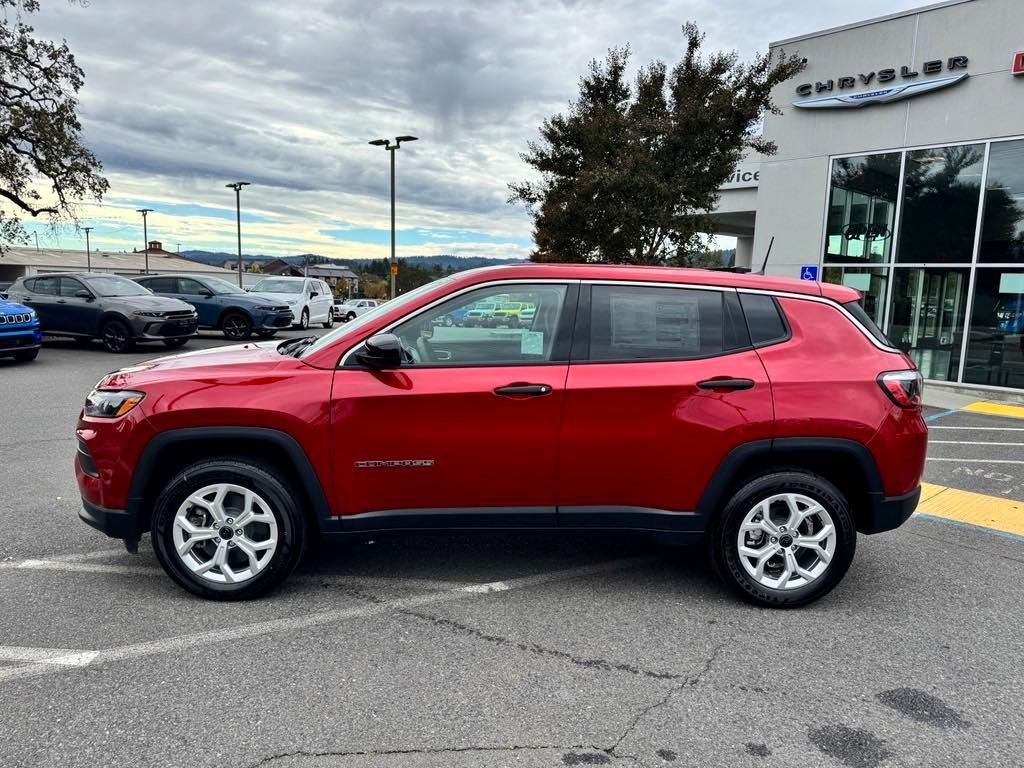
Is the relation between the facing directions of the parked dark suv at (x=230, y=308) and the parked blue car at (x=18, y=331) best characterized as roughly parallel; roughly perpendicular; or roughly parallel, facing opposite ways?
roughly parallel

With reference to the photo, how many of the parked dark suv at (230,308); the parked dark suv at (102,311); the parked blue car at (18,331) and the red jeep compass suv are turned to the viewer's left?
1

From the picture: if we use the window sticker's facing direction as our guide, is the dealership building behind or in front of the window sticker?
behind

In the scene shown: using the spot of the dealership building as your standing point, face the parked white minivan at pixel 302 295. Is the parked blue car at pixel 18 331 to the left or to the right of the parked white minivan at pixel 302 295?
left

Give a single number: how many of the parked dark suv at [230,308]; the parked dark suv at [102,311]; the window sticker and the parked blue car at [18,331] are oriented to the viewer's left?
0

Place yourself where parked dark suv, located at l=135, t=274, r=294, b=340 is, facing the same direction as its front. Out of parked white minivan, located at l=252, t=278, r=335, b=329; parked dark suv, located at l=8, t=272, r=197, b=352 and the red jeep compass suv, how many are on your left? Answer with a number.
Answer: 1

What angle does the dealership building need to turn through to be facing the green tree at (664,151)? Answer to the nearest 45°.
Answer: approximately 45° to its right

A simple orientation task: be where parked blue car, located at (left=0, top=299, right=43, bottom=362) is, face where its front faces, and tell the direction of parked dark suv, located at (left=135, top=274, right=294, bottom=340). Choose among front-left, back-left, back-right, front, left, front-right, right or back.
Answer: left

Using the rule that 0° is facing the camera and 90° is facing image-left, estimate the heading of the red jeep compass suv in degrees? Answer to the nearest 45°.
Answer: approximately 90°

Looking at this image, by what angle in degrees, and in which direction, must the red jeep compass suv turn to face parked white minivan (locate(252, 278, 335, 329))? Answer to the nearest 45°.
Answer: approximately 90° to its right

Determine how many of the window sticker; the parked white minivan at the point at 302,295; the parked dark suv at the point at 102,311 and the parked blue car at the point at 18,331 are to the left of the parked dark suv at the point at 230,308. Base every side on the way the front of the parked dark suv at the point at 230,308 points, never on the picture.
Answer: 1

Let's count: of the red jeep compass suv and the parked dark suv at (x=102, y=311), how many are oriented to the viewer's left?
1

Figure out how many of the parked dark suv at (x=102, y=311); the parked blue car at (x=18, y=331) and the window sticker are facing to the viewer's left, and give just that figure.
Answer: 0

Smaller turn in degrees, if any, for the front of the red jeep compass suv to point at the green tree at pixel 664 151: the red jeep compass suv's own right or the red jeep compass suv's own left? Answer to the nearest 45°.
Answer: approximately 90° to the red jeep compass suv's own right

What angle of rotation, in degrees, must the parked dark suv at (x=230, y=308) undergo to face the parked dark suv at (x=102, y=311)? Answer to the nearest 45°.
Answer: approximately 90° to its right

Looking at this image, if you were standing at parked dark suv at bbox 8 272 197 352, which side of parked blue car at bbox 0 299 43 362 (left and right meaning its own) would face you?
left

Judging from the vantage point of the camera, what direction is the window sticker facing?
facing the viewer
